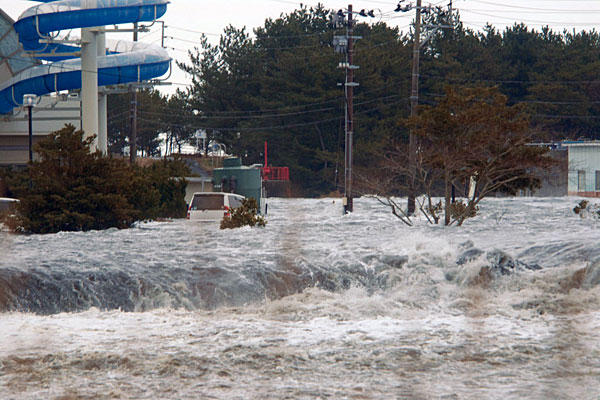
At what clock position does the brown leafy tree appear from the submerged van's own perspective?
The brown leafy tree is roughly at 2 o'clock from the submerged van.

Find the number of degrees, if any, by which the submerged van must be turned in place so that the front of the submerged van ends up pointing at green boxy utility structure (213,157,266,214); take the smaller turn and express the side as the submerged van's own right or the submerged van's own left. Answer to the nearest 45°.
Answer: approximately 45° to the submerged van's own left

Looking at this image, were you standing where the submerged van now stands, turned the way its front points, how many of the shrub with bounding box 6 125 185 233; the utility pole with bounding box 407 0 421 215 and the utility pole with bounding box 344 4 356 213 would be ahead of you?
2

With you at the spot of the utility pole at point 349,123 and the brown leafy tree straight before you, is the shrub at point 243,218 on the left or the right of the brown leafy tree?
right

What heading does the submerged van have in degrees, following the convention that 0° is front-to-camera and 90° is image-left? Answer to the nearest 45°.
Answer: approximately 225°

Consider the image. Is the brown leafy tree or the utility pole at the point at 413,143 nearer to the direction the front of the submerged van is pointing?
the utility pole

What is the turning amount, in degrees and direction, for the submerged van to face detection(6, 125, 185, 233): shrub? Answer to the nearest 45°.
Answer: approximately 135° to its left

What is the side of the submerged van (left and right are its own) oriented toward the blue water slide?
left

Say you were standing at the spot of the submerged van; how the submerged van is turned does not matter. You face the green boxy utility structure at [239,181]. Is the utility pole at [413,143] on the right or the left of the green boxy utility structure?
right

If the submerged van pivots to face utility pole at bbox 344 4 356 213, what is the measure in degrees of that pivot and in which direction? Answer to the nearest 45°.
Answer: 0° — it already faces it

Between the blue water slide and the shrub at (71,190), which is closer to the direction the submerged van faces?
the blue water slide
